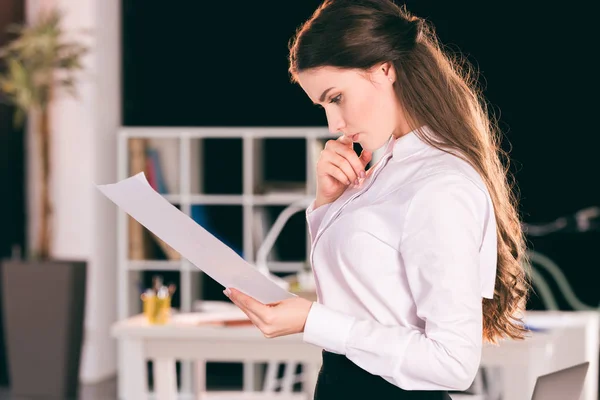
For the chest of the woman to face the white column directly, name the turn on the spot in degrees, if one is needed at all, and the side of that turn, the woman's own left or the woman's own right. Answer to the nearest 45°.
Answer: approximately 45° to the woman's own right

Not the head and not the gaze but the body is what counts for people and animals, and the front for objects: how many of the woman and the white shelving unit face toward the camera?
1

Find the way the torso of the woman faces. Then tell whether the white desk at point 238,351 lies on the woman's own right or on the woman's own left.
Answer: on the woman's own right

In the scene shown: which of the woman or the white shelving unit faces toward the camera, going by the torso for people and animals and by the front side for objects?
the white shelving unit

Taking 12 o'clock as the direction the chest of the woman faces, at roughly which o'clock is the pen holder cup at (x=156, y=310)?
The pen holder cup is roughly at 2 o'clock from the woman.

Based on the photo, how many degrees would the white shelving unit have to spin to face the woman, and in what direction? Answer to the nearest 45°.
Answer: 0° — it already faces them

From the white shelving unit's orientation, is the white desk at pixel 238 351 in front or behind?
in front

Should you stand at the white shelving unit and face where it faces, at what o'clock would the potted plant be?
The potted plant is roughly at 2 o'clock from the white shelving unit.

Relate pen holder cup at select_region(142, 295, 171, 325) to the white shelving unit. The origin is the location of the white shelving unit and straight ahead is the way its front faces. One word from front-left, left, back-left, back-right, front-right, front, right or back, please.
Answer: front

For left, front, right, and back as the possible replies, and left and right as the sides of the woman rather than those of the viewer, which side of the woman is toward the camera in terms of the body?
left

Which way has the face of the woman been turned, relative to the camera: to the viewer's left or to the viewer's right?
to the viewer's left

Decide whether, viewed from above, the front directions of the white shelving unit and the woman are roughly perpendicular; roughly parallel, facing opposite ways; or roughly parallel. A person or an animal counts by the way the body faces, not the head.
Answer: roughly perpendicular

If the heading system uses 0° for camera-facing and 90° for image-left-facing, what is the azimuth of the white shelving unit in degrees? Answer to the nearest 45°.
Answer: approximately 0°
